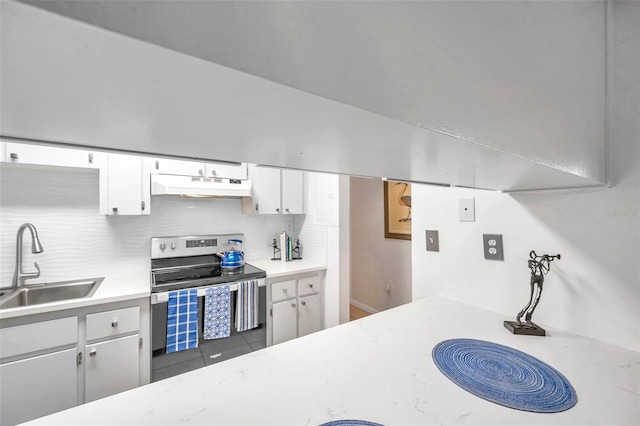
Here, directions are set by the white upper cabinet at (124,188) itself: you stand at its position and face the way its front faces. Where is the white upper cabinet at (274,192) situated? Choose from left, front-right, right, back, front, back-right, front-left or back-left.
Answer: left

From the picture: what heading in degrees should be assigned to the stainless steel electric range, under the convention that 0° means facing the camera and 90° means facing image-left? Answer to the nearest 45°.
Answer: approximately 315°

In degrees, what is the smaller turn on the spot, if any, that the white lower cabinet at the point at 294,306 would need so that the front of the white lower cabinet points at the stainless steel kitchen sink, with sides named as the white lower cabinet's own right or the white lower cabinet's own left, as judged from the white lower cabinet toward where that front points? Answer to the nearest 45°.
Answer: approximately 135° to the white lower cabinet's own right

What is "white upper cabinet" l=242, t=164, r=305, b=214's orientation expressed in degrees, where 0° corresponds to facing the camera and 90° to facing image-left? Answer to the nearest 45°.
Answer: approximately 315°

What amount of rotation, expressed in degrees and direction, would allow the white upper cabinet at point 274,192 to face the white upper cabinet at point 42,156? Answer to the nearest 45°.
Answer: approximately 90° to its right

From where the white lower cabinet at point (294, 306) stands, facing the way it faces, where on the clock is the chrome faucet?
The chrome faucet is roughly at 4 o'clock from the white lower cabinet.

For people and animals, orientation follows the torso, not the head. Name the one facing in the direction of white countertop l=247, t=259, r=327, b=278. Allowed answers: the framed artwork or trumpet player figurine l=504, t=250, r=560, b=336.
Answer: the framed artwork

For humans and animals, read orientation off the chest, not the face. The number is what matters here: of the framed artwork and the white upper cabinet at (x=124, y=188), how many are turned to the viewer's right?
0

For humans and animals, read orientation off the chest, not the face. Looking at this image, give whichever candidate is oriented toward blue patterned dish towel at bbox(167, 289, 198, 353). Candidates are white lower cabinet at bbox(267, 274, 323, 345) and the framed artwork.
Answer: the framed artwork

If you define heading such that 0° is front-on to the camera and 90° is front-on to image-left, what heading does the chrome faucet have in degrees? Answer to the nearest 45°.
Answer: approximately 315°

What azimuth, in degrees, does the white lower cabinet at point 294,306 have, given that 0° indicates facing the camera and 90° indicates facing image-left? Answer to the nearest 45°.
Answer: approximately 315°

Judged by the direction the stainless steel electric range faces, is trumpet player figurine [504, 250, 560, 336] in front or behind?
in front
